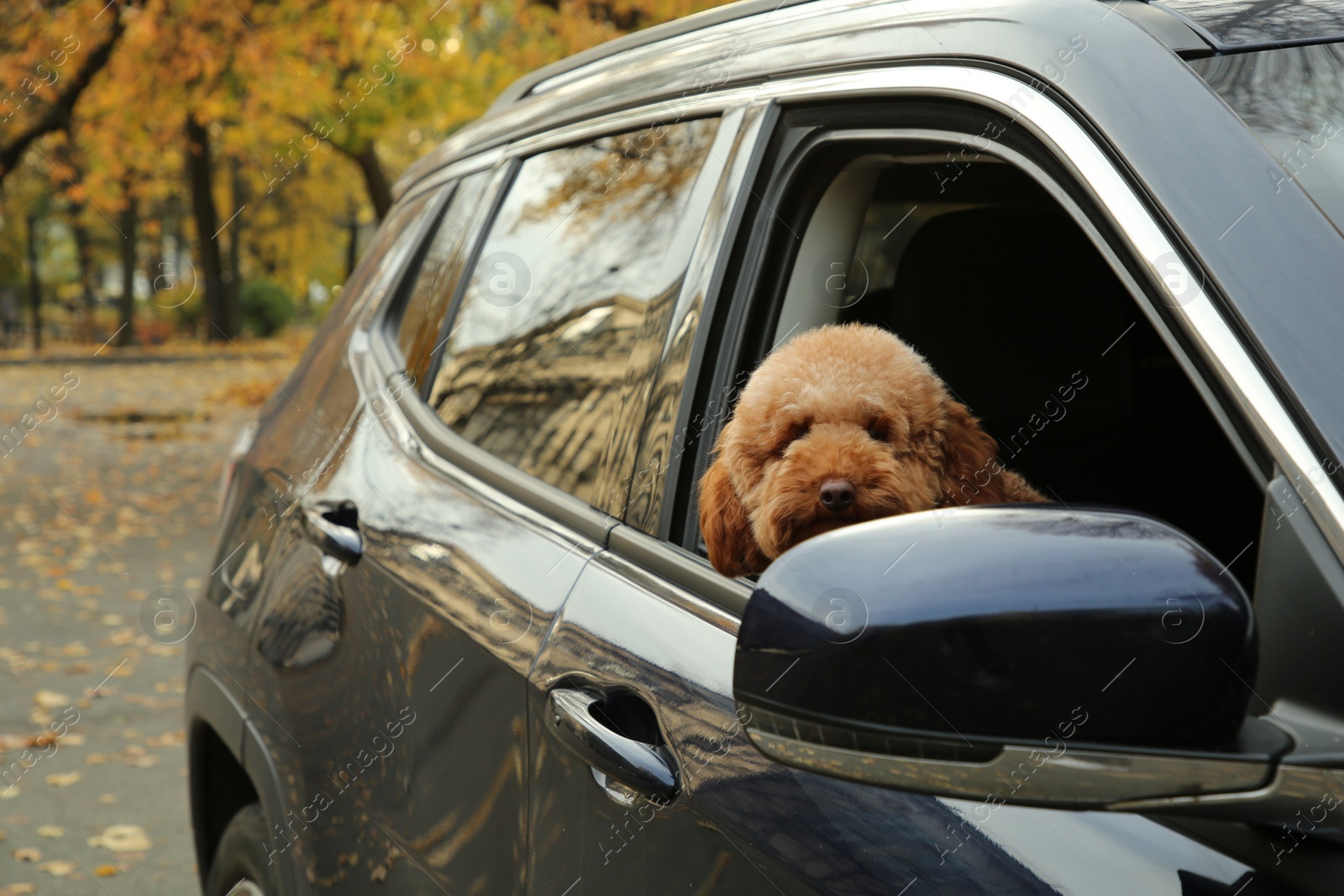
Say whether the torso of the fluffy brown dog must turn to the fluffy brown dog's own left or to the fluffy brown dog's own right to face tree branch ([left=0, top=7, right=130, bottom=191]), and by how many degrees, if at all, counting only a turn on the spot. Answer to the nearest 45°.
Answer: approximately 135° to the fluffy brown dog's own right

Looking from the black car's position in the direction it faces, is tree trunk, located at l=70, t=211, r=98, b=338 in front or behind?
behind

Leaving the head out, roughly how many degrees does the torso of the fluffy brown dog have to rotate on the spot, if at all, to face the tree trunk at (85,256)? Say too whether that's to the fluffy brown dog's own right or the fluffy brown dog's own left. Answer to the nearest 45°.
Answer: approximately 135° to the fluffy brown dog's own right

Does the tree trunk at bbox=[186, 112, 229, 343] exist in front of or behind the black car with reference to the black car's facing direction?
behind

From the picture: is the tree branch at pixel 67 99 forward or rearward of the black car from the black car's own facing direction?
rearward

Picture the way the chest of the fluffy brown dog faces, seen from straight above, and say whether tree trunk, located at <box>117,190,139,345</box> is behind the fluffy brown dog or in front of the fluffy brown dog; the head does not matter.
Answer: behind

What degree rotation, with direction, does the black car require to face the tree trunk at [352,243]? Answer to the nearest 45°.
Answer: approximately 135° to its left
